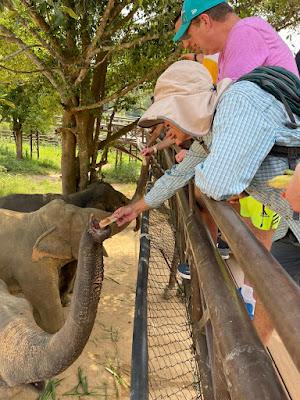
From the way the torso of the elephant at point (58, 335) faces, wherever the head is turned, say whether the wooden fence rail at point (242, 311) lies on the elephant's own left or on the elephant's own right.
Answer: on the elephant's own right

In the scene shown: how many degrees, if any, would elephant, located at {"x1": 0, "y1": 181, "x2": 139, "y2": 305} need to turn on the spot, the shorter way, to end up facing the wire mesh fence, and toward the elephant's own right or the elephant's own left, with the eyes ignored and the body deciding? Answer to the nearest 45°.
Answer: approximately 45° to the elephant's own right

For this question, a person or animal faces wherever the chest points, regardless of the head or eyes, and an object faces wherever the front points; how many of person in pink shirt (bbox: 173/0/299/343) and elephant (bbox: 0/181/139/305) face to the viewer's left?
1

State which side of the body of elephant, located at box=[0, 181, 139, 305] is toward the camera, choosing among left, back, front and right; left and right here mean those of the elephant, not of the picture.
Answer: right

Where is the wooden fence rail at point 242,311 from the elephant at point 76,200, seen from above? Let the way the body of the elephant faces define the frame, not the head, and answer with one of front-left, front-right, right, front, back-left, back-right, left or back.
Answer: right

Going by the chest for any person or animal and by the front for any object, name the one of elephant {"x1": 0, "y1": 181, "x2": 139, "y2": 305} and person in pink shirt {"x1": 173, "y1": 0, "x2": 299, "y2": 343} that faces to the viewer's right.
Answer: the elephant

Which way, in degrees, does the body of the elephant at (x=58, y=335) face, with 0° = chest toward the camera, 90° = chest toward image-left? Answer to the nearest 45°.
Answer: approximately 270°

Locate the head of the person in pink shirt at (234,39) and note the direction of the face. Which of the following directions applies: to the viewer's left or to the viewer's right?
to the viewer's left

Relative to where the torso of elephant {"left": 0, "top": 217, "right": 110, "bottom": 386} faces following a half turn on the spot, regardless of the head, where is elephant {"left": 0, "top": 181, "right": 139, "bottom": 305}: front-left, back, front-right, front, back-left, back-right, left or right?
right

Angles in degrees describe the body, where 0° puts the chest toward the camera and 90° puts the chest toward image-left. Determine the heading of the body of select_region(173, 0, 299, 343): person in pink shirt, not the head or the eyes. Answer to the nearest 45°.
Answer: approximately 90°
